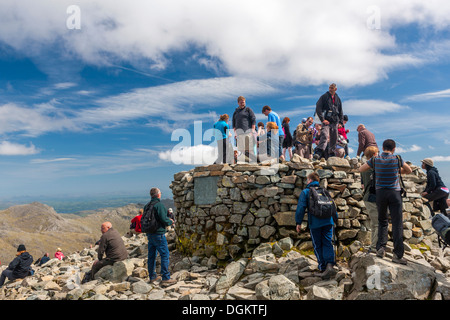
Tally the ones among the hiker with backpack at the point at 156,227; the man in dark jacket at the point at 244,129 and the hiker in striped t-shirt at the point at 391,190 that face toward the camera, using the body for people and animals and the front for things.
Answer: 1

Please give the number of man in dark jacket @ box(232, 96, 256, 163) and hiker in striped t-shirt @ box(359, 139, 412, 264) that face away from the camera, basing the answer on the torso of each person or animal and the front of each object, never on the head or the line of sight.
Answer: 1

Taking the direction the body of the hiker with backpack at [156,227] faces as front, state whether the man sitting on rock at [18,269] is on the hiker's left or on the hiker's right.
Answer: on the hiker's left

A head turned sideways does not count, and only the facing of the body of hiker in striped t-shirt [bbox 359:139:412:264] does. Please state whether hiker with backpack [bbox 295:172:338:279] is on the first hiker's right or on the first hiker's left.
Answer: on the first hiker's left

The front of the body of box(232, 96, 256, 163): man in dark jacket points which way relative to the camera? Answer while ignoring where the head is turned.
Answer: toward the camera

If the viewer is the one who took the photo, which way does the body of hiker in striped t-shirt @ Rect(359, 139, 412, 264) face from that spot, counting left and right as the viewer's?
facing away from the viewer

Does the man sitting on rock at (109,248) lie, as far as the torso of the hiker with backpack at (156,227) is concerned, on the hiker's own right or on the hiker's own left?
on the hiker's own left

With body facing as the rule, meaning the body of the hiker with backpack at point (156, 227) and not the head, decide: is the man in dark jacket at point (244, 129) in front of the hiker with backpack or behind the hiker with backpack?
in front

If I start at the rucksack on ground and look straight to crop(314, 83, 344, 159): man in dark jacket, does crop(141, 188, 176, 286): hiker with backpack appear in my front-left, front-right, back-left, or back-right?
front-left

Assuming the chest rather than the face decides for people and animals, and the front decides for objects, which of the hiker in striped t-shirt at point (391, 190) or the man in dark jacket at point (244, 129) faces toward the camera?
the man in dark jacket

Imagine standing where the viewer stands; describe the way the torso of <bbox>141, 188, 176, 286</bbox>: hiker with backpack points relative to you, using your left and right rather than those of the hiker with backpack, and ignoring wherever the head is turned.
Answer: facing away from the viewer and to the right of the viewer

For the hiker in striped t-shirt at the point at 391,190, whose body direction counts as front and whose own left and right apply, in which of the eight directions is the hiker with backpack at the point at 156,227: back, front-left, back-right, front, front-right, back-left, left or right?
left
